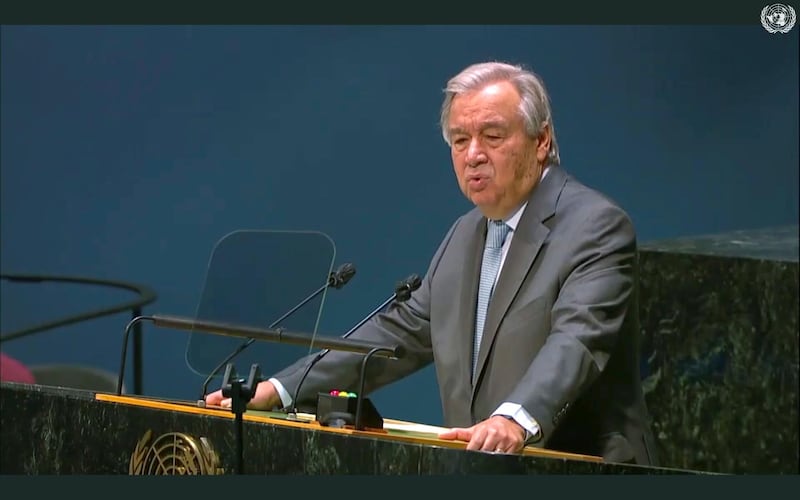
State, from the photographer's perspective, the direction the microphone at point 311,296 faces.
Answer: facing to the right of the viewer
